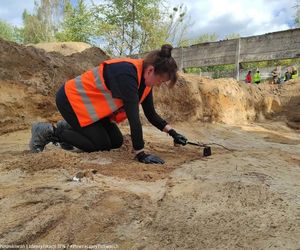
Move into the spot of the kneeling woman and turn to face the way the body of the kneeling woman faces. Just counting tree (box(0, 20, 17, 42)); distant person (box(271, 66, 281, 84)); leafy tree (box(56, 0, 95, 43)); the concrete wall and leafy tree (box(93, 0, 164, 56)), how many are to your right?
0

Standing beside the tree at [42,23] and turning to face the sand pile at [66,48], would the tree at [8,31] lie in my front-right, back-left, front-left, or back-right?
back-right

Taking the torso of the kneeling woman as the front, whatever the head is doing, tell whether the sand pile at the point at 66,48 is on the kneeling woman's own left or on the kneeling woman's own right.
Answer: on the kneeling woman's own left

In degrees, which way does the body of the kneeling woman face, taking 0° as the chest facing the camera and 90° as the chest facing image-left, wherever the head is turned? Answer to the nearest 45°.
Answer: approximately 270°

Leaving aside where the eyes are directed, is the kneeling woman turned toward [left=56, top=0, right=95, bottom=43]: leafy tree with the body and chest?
no

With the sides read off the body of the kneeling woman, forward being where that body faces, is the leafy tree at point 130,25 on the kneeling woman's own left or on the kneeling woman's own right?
on the kneeling woman's own left

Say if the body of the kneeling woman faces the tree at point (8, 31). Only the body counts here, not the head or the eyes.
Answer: no

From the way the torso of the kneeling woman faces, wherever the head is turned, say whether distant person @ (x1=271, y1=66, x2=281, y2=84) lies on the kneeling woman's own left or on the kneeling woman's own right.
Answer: on the kneeling woman's own left

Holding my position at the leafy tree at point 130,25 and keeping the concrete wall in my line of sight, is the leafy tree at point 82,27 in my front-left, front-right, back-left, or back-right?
back-right

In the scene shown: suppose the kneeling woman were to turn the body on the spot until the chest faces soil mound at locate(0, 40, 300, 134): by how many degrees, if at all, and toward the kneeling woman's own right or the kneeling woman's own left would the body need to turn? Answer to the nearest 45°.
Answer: approximately 90° to the kneeling woman's own left

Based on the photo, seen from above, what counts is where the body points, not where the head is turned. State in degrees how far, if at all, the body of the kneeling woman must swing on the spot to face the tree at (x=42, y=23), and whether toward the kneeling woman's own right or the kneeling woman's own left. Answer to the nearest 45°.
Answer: approximately 90° to the kneeling woman's own left

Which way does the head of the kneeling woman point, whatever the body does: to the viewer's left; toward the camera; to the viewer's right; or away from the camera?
to the viewer's right
